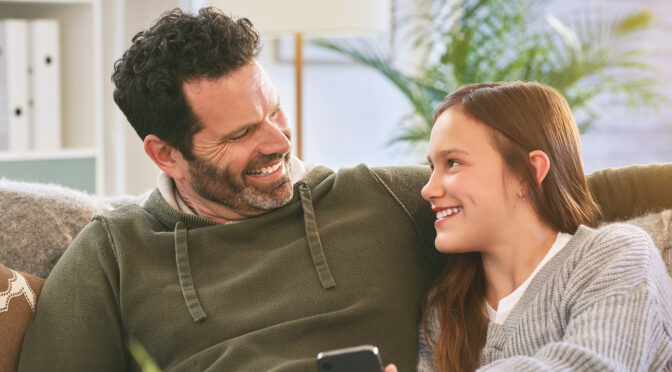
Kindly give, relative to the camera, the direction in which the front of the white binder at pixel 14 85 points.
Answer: facing the viewer

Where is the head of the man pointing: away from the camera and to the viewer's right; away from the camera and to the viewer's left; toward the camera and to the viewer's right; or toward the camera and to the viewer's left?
toward the camera and to the viewer's right

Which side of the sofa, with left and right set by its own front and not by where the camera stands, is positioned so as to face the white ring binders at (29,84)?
back

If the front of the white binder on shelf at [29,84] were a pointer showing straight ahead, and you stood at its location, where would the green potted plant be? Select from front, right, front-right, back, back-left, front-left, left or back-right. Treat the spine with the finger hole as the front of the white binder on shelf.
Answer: left

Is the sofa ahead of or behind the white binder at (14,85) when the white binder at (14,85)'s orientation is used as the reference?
ahead

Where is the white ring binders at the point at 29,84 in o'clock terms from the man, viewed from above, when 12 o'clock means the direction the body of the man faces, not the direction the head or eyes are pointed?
The white ring binders is roughly at 5 o'clock from the man.

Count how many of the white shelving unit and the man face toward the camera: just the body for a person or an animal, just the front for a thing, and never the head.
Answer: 2

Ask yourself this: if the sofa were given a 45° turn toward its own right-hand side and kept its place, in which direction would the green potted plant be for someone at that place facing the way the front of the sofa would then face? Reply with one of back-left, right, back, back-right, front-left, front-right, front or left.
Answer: back

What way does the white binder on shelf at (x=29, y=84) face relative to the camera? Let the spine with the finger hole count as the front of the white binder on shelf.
toward the camera

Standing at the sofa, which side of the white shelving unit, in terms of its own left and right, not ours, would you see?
front

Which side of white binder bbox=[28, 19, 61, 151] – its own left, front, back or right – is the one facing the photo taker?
front

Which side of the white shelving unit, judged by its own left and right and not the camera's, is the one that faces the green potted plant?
left
